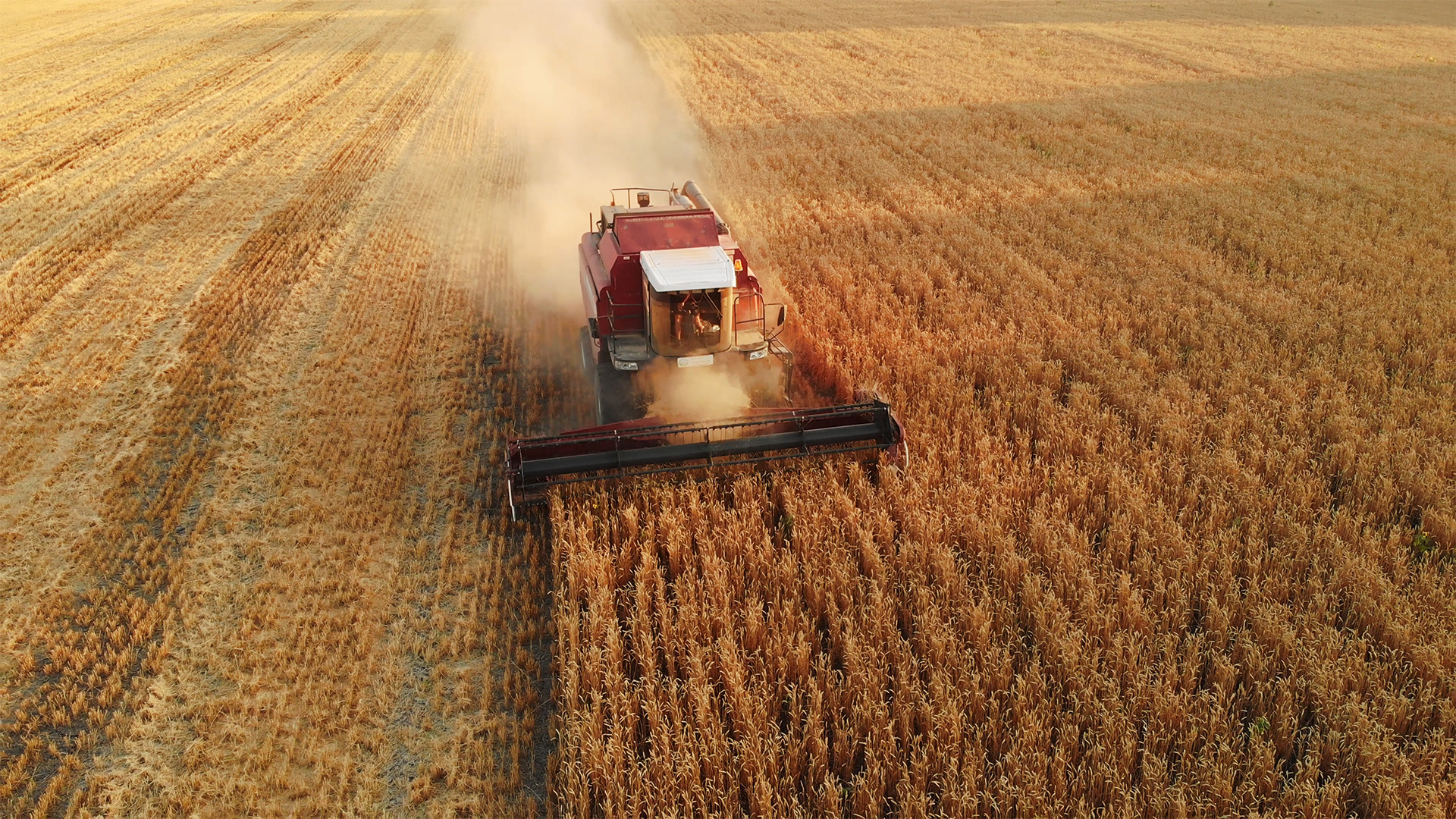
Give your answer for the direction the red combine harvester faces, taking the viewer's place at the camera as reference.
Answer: facing the viewer
